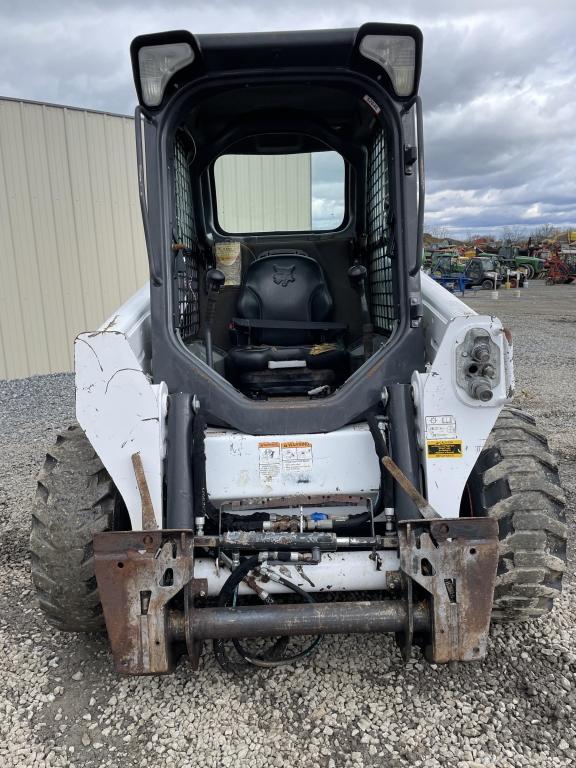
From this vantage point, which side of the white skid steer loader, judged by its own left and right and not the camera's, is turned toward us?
front

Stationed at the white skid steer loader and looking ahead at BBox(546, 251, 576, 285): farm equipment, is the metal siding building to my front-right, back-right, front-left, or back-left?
front-left

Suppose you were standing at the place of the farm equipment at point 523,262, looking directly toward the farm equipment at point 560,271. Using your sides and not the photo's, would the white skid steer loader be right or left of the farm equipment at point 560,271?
right

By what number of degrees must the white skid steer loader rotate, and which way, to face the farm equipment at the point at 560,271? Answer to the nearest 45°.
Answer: approximately 135° to its left

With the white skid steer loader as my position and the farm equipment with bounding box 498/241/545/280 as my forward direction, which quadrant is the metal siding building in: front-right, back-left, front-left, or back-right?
front-left

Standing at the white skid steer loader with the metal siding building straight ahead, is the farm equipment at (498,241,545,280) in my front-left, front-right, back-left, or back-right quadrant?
front-right

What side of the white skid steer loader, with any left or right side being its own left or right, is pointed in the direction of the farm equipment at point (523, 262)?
back

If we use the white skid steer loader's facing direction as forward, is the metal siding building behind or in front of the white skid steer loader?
behind
